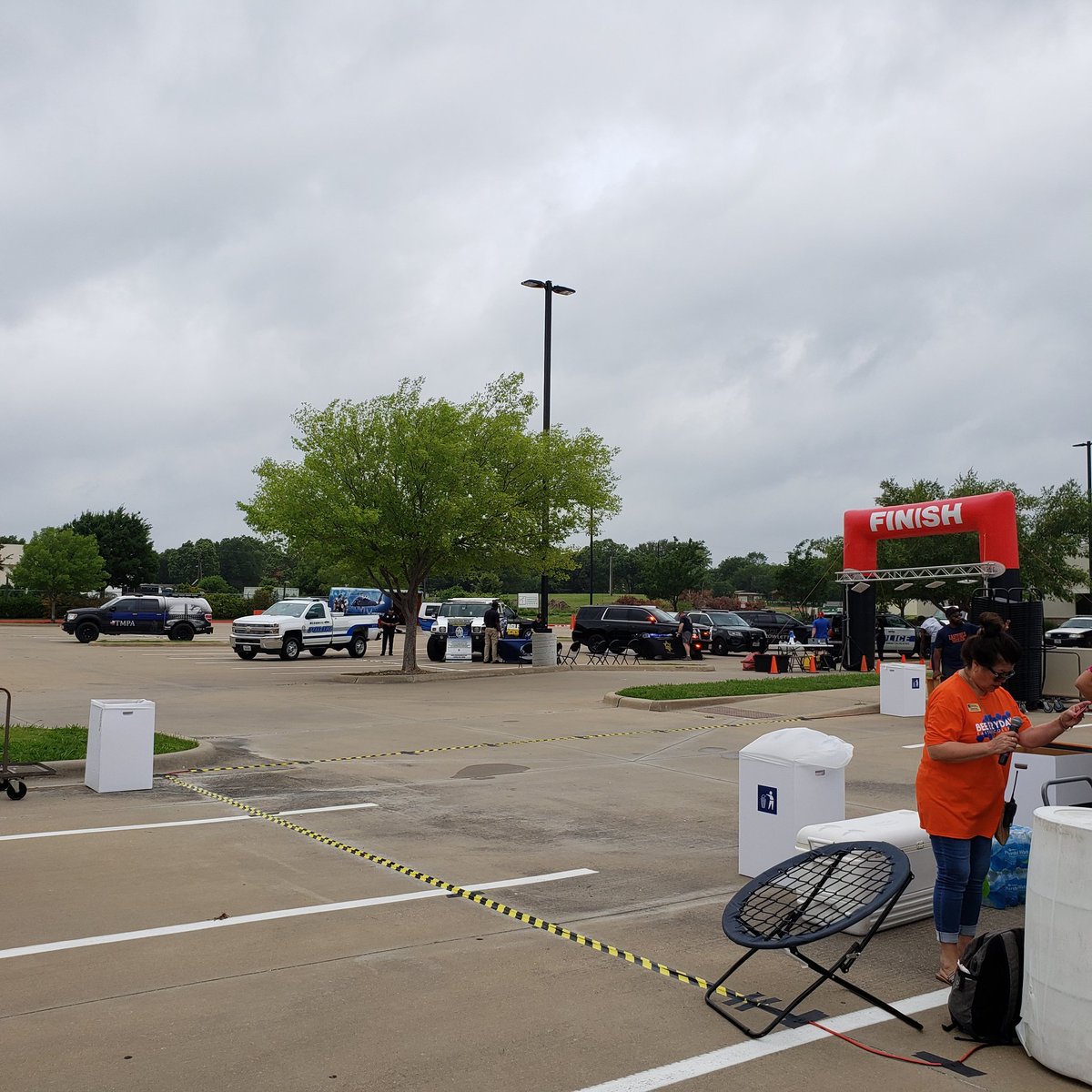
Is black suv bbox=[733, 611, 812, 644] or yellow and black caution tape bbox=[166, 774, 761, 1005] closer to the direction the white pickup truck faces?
the yellow and black caution tape

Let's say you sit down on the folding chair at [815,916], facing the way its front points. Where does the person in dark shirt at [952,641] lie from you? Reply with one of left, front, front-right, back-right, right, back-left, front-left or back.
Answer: back-right

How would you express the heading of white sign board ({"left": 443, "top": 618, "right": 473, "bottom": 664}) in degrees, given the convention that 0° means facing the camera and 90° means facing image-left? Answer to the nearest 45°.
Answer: approximately 0°

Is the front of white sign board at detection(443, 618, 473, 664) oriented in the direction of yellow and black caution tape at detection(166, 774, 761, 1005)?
yes

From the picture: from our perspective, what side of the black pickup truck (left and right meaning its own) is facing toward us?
left

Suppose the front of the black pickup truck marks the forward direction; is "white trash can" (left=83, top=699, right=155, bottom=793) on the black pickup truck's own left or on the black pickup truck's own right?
on the black pickup truck's own left

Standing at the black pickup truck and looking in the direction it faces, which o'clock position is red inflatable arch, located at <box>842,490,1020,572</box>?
The red inflatable arch is roughly at 8 o'clock from the black pickup truck.

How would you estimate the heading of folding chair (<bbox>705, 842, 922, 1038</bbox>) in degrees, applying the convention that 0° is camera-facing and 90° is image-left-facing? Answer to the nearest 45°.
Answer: approximately 45°

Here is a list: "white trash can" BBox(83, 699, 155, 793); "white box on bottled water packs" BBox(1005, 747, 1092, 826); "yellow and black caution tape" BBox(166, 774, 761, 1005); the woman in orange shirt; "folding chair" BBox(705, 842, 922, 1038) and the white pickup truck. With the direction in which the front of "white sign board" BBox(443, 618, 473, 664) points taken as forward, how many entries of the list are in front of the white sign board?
5

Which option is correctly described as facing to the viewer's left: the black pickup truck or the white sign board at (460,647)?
the black pickup truck

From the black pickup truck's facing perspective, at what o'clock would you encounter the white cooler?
The white cooler is roughly at 9 o'clock from the black pickup truck.

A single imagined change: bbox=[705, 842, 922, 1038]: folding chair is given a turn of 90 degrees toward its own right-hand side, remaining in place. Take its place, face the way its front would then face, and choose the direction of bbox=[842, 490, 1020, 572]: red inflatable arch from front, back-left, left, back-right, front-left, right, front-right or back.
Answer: front-right
